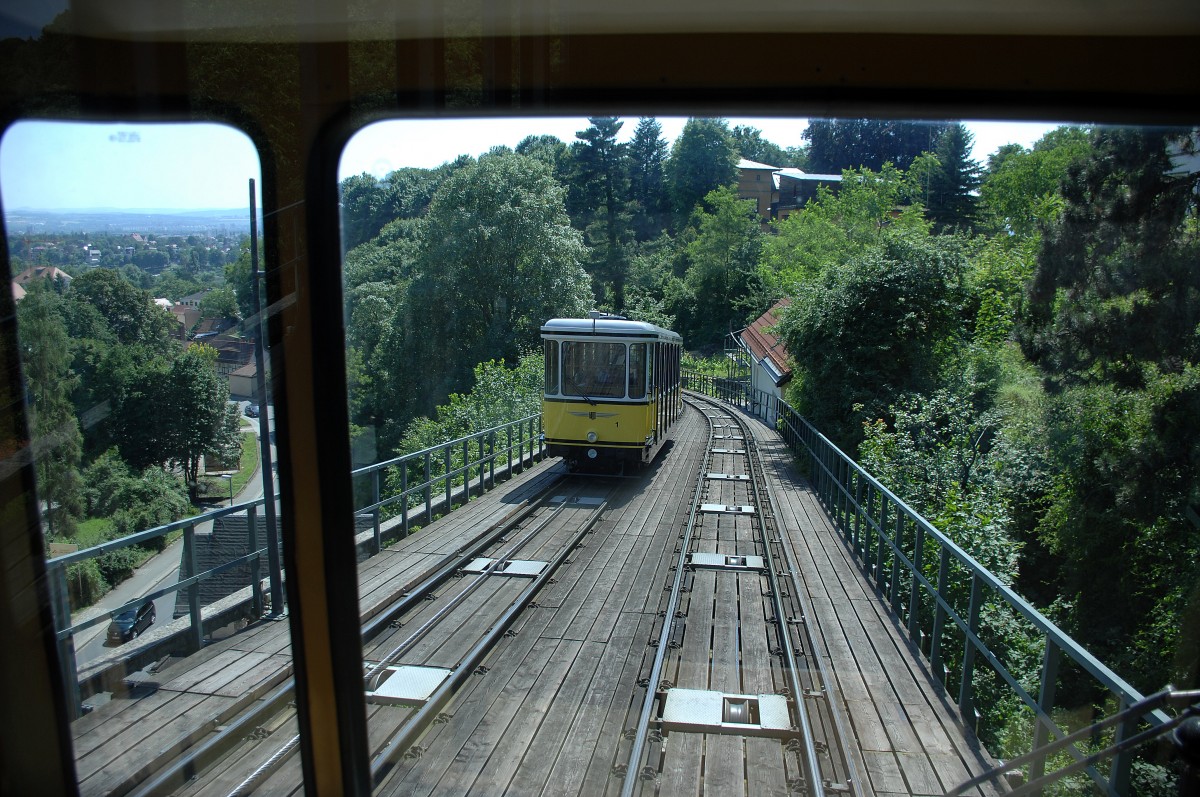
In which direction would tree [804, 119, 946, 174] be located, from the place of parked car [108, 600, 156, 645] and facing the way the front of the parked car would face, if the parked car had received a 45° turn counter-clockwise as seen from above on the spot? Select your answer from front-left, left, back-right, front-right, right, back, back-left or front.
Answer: left

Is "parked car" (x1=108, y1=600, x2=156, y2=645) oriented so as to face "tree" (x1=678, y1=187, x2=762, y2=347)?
no

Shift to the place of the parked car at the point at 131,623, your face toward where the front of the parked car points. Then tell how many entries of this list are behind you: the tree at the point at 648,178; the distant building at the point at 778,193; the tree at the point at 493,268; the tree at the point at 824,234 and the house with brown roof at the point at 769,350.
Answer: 5

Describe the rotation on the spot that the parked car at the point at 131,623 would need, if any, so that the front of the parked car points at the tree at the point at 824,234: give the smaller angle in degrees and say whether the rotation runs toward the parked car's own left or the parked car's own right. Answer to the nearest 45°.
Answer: approximately 180°

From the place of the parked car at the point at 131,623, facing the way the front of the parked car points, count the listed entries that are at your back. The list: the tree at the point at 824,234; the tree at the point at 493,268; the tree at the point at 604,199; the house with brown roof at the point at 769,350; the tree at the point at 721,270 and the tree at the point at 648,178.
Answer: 6

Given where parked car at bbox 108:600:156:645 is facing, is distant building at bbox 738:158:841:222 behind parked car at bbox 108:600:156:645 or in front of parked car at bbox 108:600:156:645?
behind

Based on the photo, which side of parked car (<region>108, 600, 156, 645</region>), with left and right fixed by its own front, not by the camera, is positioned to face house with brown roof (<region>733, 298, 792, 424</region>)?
back

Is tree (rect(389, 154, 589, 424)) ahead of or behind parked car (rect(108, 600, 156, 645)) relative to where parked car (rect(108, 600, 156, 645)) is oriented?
behind

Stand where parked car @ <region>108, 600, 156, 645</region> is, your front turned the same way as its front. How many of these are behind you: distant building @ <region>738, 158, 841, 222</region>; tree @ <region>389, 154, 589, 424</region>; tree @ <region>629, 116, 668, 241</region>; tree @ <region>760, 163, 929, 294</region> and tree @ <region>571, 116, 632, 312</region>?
5

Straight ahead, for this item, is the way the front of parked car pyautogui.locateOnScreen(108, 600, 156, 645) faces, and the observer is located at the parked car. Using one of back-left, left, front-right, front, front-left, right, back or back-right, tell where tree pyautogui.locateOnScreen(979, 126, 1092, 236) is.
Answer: back-left

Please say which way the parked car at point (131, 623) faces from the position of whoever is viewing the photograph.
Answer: facing the viewer and to the left of the viewer

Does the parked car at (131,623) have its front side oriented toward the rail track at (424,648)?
no
